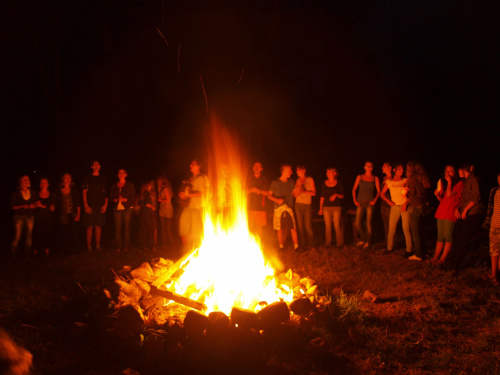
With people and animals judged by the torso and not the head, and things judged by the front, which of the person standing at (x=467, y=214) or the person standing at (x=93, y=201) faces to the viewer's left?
the person standing at (x=467, y=214)

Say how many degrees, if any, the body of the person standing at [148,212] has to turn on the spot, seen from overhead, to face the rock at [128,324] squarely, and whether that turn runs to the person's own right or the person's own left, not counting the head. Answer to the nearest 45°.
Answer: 0° — they already face it

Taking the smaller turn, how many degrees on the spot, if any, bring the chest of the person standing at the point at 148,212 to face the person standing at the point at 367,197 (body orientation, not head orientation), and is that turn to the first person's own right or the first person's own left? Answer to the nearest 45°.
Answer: approximately 90° to the first person's own left

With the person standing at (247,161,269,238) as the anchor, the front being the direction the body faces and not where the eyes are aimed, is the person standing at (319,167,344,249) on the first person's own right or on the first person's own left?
on the first person's own left

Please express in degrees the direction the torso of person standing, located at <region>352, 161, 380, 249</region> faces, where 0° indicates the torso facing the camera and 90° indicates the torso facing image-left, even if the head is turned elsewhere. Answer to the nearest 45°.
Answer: approximately 0°

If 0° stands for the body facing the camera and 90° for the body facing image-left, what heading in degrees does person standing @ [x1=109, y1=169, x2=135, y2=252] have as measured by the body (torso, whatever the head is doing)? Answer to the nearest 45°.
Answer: approximately 0°

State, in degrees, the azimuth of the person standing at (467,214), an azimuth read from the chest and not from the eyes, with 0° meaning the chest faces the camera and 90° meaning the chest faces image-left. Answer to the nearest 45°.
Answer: approximately 90°

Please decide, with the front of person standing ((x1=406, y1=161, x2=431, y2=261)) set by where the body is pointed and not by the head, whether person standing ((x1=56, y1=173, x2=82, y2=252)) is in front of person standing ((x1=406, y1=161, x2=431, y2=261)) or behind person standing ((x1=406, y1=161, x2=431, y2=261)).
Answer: in front

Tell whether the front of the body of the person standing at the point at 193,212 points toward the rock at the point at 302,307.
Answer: no

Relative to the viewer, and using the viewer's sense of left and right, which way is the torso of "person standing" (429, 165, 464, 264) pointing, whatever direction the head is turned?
facing the viewer and to the left of the viewer

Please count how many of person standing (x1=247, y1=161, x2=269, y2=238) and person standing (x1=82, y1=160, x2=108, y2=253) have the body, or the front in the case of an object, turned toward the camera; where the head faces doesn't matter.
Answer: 2

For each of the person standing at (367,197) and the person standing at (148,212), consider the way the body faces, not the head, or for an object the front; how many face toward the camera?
2

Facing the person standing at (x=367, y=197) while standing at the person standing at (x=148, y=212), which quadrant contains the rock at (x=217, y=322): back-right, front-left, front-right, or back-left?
front-right

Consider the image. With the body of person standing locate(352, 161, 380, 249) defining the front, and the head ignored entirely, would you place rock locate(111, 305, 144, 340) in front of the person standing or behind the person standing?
in front

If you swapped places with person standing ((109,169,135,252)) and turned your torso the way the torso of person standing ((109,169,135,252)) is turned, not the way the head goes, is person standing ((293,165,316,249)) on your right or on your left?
on your left

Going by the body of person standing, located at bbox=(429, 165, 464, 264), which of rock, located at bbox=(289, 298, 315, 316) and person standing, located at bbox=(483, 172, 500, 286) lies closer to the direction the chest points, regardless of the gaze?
the rock
